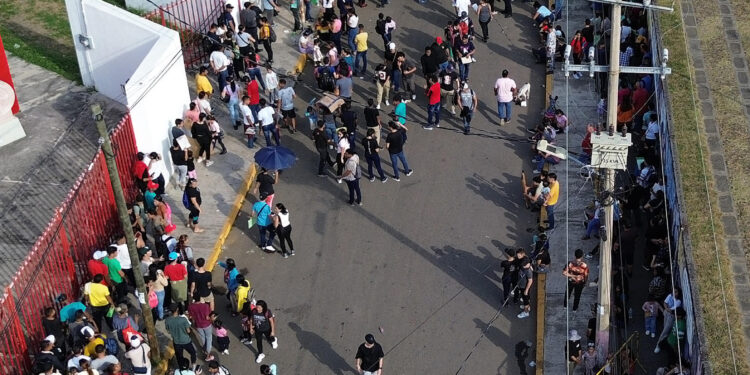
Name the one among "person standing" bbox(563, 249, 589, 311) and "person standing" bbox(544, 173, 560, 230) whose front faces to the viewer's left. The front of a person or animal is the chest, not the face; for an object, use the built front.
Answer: "person standing" bbox(544, 173, 560, 230)

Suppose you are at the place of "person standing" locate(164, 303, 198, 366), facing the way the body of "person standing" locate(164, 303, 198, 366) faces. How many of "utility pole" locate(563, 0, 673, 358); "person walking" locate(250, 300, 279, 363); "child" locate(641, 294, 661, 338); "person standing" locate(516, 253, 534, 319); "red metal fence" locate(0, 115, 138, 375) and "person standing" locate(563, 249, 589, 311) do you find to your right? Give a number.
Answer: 5

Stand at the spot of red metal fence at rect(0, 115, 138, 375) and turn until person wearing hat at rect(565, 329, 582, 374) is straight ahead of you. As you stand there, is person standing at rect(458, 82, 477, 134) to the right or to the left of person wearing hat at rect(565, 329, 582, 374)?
left

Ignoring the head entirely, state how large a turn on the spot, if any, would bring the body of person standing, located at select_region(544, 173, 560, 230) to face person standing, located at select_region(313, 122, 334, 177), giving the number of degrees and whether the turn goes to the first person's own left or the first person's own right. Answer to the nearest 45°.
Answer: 0° — they already face them

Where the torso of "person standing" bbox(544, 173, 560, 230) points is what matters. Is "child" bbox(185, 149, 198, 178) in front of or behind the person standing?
in front

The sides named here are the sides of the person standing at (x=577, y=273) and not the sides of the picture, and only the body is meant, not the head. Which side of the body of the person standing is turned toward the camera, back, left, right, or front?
front

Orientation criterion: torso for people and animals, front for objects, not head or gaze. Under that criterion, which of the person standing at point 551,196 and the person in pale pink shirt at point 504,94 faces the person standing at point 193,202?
the person standing at point 551,196

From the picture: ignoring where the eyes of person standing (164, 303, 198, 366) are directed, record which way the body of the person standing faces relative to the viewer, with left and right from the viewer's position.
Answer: facing away from the viewer

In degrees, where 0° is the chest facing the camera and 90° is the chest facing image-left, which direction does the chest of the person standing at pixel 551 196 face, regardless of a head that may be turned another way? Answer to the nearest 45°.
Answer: approximately 90°

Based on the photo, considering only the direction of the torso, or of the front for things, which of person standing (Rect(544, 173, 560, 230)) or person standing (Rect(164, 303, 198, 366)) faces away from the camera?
person standing (Rect(164, 303, 198, 366))

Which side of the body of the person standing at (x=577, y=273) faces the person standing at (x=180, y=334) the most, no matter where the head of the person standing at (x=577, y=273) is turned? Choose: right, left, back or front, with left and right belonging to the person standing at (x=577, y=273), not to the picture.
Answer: right

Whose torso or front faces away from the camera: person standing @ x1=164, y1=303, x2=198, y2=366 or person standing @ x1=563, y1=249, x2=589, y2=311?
person standing @ x1=164, y1=303, x2=198, y2=366
